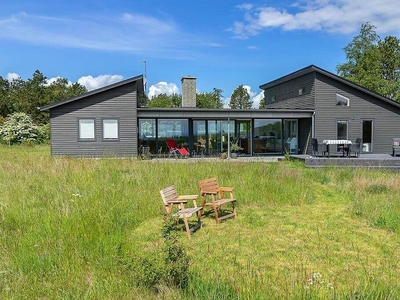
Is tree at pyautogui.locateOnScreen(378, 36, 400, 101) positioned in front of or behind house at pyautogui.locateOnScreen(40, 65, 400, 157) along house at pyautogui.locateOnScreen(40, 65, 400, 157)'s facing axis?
behind

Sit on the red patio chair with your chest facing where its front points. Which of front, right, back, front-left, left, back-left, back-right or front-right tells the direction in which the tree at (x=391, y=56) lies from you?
left

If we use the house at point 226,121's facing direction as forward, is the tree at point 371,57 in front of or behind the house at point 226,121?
behind

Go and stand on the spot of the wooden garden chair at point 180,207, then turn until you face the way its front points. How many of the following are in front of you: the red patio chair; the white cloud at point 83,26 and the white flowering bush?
0

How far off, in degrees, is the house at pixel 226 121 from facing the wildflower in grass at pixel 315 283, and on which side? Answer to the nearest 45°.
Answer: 0° — it already faces it

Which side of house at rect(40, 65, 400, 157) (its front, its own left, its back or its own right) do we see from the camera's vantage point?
front

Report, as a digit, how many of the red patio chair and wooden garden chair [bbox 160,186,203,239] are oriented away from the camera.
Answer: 0

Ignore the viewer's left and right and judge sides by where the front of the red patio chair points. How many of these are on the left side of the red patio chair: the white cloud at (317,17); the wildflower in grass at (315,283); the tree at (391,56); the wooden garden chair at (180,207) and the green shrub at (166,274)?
2

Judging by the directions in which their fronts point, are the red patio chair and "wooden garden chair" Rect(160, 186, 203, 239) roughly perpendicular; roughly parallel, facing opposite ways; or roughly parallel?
roughly parallel

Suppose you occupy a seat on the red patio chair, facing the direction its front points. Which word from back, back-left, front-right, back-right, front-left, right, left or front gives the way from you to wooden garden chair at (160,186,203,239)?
front-right

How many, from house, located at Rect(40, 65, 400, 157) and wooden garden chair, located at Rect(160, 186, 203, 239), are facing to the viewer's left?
0

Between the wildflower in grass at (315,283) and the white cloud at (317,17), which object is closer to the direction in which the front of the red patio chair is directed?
the wildflower in grass

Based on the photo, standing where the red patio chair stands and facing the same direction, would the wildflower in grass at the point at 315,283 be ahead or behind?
ahead

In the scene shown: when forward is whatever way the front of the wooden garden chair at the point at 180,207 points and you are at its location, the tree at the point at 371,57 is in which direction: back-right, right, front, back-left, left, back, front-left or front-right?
left

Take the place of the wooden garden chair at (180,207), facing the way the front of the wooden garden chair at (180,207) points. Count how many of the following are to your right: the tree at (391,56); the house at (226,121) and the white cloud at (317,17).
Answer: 0

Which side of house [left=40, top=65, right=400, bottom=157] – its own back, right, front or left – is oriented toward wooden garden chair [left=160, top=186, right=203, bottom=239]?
front

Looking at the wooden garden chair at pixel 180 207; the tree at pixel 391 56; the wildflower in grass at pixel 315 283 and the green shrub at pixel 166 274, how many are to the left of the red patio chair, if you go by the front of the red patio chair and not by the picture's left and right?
1

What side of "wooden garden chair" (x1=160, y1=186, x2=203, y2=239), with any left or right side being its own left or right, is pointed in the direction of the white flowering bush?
back
